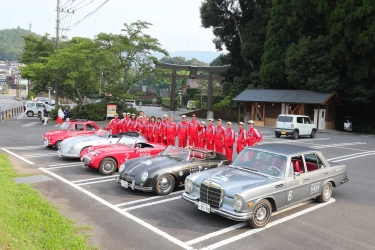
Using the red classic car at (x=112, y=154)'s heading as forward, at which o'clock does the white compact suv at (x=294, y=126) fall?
The white compact suv is roughly at 6 o'clock from the red classic car.

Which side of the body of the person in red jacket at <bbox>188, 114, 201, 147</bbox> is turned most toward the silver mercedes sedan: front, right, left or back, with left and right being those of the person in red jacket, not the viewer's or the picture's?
front

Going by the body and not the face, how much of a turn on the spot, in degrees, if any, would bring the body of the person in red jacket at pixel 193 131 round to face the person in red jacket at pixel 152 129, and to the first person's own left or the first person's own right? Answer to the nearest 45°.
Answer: approximately 135° to the first person's own right

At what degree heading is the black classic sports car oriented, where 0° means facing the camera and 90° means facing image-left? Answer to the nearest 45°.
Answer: approximately 45°

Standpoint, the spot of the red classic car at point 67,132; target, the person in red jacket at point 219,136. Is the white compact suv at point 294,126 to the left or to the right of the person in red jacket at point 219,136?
left

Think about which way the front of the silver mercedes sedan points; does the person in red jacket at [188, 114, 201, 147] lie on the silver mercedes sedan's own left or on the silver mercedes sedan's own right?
on the silver mercedes sedan's own right

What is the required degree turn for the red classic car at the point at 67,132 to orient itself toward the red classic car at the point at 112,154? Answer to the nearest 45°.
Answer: approximately 45° to its left

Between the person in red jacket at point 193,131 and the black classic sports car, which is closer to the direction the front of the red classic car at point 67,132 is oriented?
the black classic sports car

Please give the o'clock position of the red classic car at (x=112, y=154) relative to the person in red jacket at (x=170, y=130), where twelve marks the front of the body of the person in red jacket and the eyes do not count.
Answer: The red classic car is roughly at 1 o'clock from the person in red jacket.

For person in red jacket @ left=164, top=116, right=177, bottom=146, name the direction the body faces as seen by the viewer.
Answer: toward the camera

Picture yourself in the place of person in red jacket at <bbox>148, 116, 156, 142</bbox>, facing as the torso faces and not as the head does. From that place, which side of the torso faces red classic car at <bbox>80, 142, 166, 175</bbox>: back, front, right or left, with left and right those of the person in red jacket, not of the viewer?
front

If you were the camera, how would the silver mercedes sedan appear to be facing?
facing the viewer and to the left of the viewer

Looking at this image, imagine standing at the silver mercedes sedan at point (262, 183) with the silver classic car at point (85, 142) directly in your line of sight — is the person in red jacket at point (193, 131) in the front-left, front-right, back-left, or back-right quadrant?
front-right
